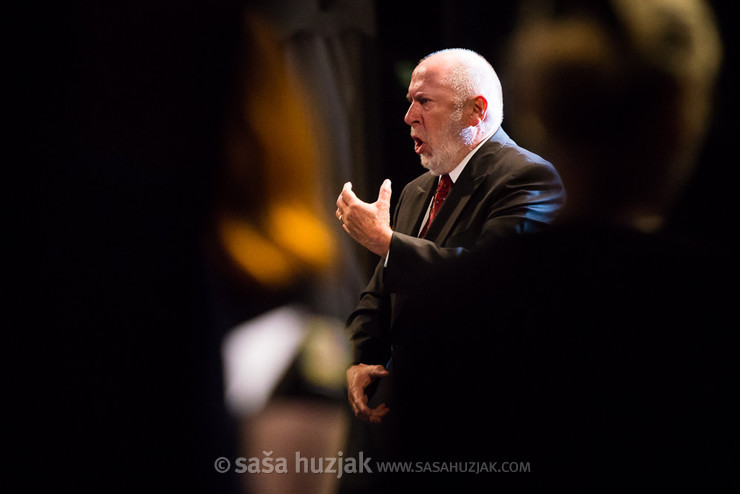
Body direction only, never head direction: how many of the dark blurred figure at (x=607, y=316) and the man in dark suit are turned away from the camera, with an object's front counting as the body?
1

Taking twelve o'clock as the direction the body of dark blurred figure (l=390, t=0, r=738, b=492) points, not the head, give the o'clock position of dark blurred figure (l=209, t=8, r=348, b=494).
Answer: dark blurred figure (l=209, t=8, r=348, b=494) is roughly at 9 o'clock from dark blurred figure (l=390, t=0, r=738, b=492).

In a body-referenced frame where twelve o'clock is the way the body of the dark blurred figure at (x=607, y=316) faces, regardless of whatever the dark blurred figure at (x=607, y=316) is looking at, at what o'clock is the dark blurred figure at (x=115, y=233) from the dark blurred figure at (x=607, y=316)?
the dark blurred figure at (x=115, y=233) is roughly at 9 o'clock from the dark blurred figure at (x=607, y=316).

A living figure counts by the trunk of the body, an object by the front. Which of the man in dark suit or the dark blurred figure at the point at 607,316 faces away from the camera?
the dark blurred figure

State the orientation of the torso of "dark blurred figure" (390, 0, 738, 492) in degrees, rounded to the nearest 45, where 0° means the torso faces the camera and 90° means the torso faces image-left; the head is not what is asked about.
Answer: approximately 180°

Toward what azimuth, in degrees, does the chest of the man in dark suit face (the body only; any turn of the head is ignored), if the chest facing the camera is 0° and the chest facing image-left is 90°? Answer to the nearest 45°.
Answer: approximately 45°

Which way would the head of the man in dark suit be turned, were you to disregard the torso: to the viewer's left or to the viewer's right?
to the viewer's left
